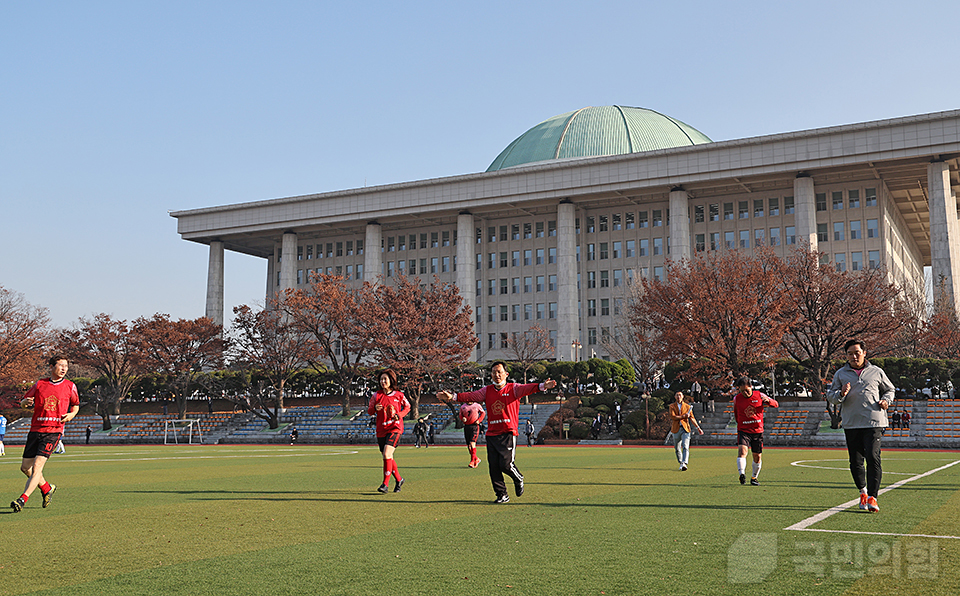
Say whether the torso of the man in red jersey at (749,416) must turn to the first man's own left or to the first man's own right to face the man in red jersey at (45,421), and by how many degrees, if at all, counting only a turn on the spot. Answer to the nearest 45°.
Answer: approximately 45° to the first man's own right

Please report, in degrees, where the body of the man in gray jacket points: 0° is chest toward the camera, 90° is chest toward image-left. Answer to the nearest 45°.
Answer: approximately 0°

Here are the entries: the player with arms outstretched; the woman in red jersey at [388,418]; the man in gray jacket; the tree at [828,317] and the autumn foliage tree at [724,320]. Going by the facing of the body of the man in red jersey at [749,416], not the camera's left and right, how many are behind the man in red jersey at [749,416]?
2

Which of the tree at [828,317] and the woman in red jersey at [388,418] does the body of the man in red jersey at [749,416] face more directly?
the woman in red jersey

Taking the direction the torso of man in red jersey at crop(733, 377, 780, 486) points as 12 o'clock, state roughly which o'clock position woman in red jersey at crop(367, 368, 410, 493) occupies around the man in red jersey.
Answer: The woman in red jersey is roughly at 2 o'clock from the man in red jersey.

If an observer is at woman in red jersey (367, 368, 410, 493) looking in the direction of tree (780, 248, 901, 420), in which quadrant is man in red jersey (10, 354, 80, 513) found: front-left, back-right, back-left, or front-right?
back-left

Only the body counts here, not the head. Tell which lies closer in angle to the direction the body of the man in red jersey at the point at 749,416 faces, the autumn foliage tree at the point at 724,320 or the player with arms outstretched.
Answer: the player with arms outstretched

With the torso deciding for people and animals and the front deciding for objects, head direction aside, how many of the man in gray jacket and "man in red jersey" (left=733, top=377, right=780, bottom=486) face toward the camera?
2

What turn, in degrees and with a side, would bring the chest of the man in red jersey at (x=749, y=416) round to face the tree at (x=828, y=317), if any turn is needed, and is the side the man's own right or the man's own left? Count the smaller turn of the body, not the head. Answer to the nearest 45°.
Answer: approximately 180°
